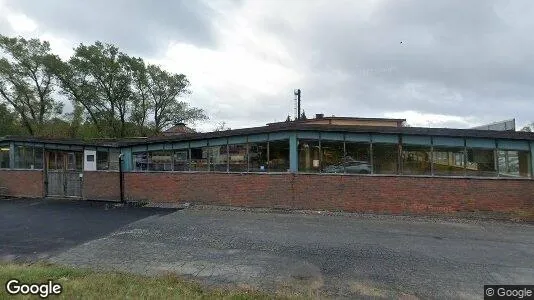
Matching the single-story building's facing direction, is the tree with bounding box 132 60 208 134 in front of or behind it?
behind

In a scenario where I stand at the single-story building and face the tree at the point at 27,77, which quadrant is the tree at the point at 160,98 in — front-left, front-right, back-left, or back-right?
front-right

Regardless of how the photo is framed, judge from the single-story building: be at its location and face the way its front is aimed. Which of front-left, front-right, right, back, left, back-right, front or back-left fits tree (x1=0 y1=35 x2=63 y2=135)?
back-right

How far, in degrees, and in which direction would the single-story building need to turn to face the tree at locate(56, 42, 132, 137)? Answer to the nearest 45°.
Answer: approximately 135° to its right

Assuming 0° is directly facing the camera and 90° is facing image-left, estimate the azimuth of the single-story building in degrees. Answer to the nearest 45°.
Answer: approximately 0°
